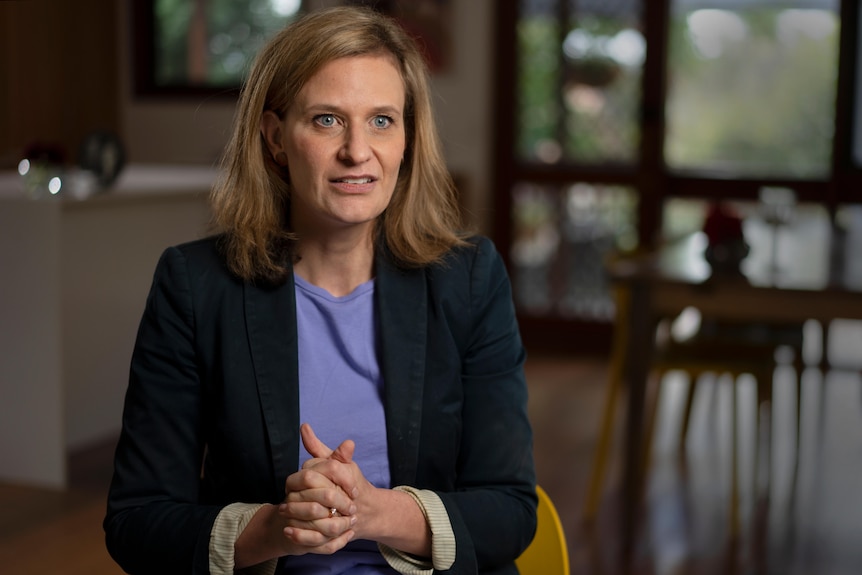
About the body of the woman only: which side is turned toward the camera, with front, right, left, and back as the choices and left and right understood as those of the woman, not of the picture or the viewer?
front

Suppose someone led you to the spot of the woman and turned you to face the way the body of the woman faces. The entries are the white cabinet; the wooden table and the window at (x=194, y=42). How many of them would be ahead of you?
0

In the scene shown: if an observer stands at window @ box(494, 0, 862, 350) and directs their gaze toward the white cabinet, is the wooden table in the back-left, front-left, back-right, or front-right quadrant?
front-left

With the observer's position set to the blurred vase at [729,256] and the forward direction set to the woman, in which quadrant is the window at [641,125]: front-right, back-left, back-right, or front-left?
back-right

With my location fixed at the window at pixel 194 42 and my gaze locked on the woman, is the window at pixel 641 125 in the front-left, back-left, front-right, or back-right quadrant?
front-left

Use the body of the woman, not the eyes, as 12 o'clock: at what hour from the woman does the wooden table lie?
The wooden table is roughly at 7 o'clock from the woman.

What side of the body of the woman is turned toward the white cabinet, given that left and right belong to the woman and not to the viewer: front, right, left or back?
back

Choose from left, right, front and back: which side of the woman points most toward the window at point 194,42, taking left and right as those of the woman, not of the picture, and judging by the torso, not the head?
back

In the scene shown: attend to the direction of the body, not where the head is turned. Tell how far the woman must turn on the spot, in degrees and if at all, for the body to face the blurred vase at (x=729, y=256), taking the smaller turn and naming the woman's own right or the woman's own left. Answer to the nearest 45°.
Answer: approximately 135° to the woman's own left

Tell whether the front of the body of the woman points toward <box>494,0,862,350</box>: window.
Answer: no
